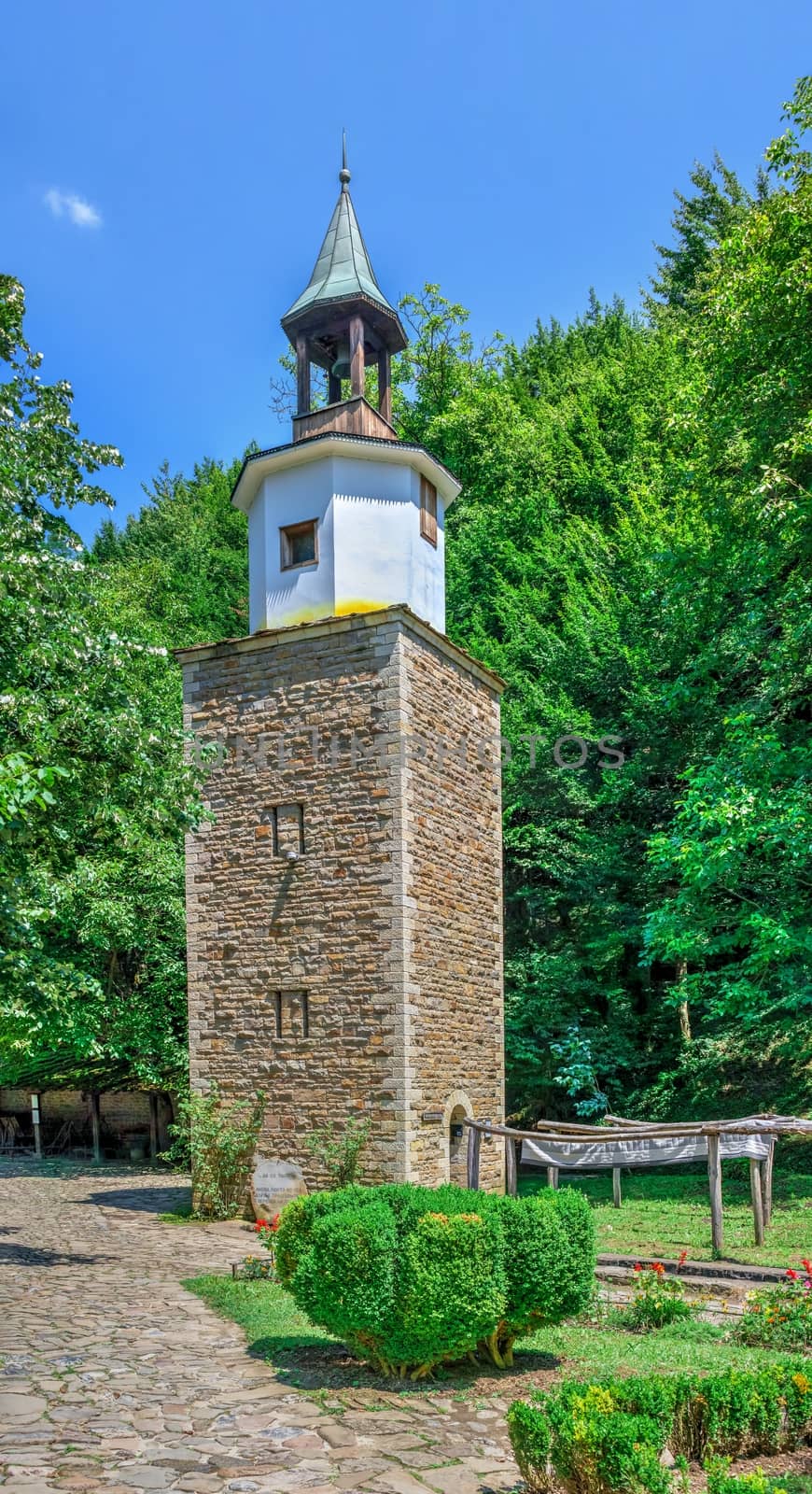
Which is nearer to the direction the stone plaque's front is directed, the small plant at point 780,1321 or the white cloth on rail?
the small plant

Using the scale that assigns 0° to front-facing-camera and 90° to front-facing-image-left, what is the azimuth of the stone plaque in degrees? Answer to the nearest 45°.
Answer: approximately 0°

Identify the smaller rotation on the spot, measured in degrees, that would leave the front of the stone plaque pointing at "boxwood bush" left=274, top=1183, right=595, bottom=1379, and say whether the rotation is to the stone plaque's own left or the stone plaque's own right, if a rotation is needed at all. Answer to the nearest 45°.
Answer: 0° — it already faces it

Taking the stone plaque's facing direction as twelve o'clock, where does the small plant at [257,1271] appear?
The small plant is roughly at 12 o'clock from the stone plaque.

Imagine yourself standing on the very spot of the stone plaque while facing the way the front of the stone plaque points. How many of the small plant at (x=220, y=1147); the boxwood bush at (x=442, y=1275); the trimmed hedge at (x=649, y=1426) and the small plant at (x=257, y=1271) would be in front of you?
3

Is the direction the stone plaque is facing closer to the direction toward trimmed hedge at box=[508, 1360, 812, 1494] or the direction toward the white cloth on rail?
the trimmed hedge

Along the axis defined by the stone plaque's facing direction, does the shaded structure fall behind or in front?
behind

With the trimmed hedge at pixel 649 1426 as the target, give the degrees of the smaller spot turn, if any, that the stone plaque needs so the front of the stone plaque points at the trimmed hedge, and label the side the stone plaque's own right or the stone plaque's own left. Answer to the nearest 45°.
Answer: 0° — it already faces it
